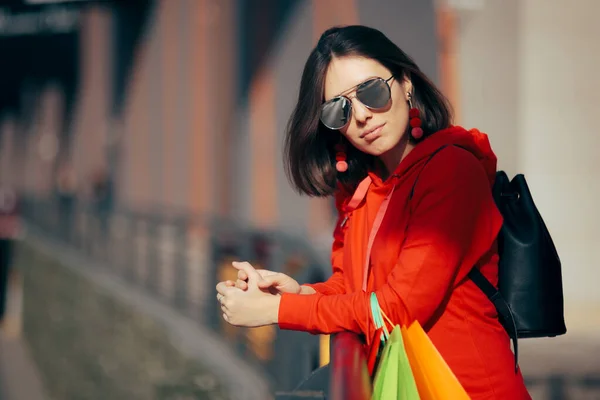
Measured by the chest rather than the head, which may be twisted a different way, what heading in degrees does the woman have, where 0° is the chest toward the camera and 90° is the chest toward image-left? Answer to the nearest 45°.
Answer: approximately 45°
